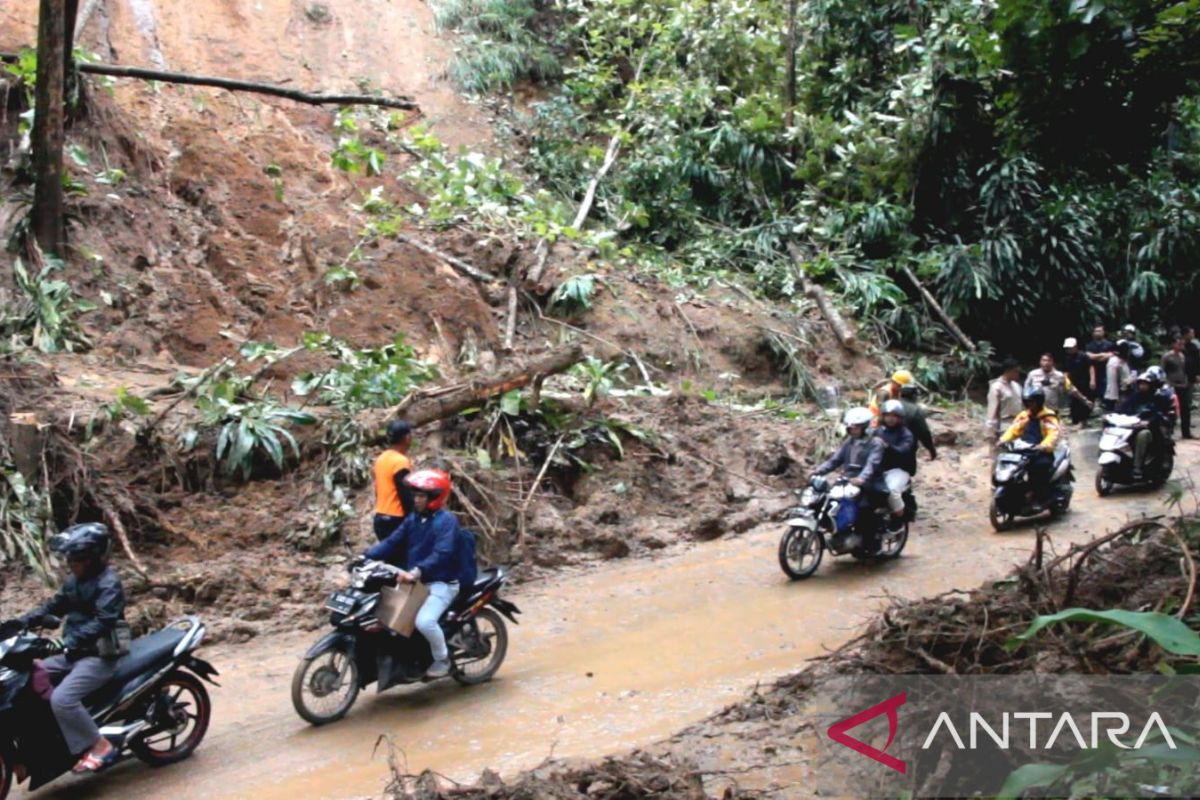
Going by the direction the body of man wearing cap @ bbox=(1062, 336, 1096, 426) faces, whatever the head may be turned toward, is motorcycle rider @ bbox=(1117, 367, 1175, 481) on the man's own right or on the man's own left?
on the man's own left

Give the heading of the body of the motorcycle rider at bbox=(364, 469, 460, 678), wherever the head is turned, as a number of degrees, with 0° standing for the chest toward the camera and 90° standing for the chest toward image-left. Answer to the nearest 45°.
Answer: approximately 45°

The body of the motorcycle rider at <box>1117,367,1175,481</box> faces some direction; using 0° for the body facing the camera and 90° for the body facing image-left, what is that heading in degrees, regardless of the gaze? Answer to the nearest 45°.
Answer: approximately 45°

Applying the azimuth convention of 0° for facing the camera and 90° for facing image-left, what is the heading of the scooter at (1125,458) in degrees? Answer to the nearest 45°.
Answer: approximately 45°

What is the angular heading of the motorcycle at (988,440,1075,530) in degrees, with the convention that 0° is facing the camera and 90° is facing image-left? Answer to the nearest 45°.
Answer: approximately 45°

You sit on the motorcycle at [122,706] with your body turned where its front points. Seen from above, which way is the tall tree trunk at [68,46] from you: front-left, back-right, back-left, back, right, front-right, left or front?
back-right

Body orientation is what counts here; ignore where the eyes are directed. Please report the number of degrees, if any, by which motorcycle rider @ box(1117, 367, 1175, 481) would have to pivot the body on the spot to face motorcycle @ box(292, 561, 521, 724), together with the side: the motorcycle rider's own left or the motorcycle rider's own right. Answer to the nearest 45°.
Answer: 0° — they already face it

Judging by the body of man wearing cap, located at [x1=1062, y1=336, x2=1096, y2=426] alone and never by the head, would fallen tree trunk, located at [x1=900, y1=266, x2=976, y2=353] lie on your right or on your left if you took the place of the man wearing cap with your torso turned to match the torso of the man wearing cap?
on your right

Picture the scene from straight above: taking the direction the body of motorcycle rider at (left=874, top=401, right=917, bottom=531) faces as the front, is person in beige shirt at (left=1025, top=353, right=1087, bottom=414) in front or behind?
behind
